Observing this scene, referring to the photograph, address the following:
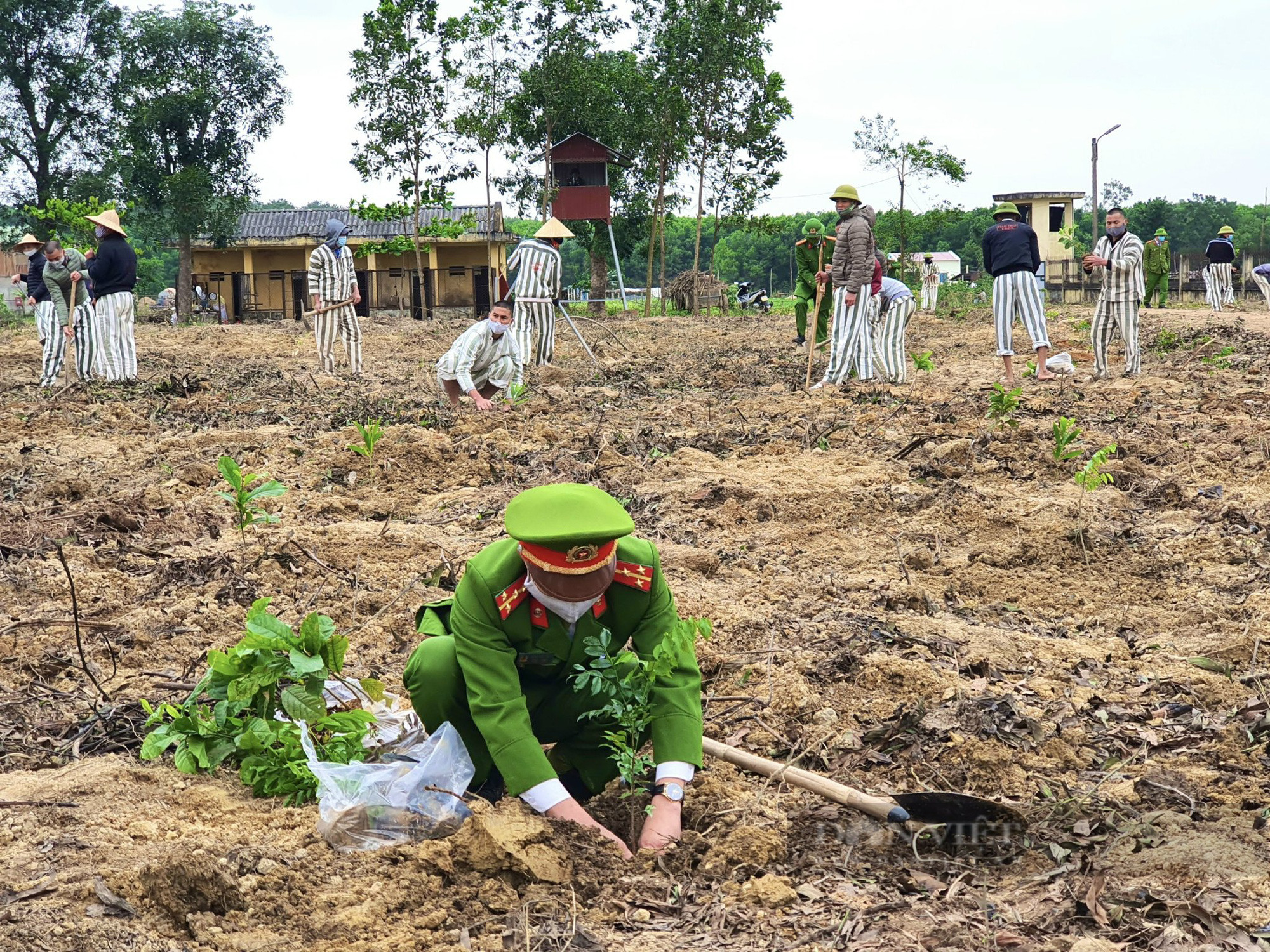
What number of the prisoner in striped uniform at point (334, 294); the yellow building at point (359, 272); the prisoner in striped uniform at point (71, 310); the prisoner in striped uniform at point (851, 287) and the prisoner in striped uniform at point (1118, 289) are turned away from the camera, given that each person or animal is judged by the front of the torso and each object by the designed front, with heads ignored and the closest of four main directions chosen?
0

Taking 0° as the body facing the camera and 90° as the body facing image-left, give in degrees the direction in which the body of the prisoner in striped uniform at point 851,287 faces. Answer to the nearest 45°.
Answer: approximately 45°

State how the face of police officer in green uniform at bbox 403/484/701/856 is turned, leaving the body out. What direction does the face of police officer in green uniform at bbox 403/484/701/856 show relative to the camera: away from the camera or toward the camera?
toward the camera

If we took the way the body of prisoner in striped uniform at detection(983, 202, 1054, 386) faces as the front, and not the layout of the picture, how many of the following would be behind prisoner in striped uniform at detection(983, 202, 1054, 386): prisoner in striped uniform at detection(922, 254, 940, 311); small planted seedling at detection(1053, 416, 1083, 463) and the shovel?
2

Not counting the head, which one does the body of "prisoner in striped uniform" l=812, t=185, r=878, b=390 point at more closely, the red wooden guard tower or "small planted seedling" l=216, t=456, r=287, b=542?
the small planted seedling

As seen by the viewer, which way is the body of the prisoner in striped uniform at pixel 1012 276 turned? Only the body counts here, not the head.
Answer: away from the camera

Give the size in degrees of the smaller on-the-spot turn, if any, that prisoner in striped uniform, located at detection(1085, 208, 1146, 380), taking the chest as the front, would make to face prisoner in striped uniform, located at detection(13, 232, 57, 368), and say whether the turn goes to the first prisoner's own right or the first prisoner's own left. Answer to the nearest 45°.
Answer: approximately 45° to the first prisoner's own right

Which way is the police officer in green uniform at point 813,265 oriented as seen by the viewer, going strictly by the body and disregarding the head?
toward the camera

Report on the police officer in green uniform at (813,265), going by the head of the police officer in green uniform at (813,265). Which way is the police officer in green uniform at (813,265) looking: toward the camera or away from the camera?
toward the camera

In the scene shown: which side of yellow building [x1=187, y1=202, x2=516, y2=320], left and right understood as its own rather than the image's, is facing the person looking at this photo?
front

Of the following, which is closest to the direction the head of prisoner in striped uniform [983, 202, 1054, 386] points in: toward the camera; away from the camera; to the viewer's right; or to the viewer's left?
away from the camera

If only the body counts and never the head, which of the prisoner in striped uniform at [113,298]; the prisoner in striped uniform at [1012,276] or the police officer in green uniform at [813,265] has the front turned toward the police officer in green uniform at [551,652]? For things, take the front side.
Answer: the police officer in green uniform at [813,265]

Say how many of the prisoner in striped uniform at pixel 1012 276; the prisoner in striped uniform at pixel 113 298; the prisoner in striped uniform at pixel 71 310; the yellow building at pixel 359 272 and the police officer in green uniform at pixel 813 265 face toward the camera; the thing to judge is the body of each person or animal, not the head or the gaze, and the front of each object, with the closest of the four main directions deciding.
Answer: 3
